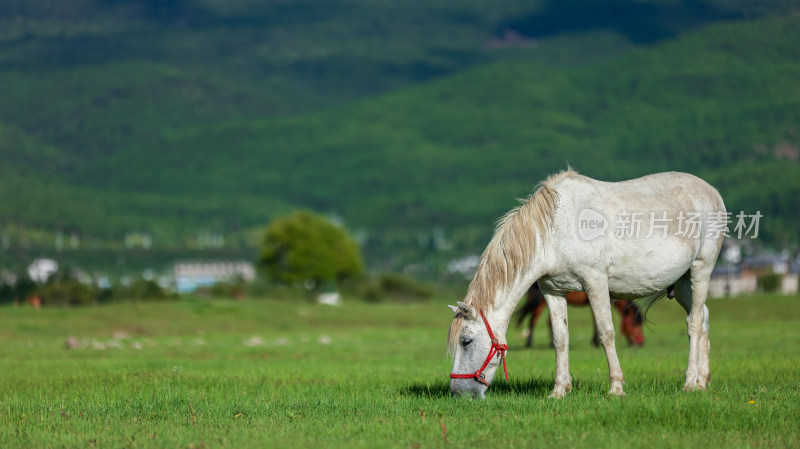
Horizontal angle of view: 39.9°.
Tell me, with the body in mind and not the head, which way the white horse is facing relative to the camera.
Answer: to the viewer's left
